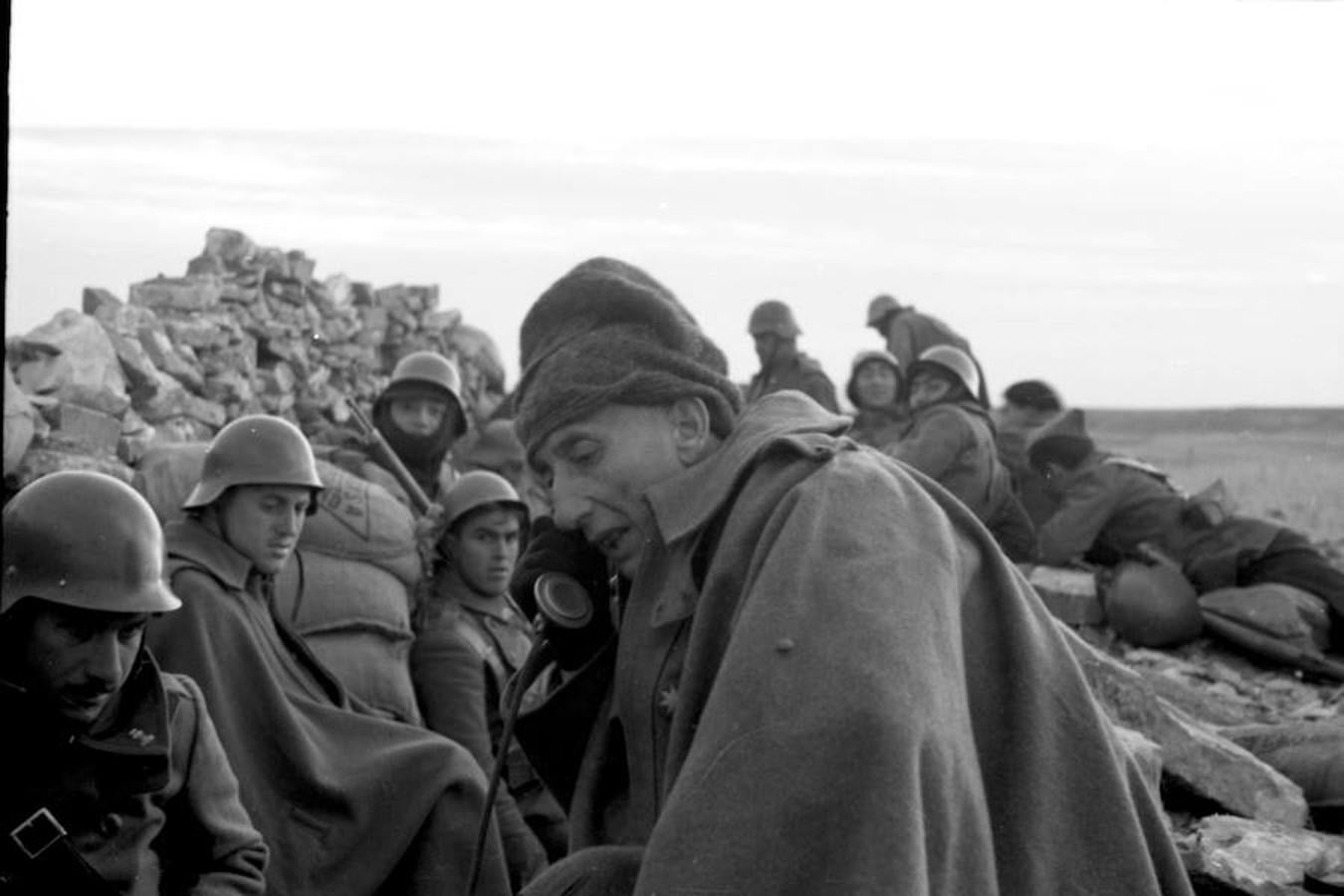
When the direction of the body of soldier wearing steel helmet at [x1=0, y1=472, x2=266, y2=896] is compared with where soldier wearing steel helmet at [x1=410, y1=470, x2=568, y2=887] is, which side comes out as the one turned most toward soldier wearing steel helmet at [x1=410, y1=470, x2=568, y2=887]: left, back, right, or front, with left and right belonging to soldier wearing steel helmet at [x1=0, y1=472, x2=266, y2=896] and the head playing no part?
left

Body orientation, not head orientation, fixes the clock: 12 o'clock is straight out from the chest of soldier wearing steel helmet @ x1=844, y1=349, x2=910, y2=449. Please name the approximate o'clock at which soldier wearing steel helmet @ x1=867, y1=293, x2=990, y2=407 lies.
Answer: soldier wearing steel helmet @ x1=867, y1=293, x2=990, y2=407 is roughly at 7 o'clock from soldier wearing steel helmet @ x1=844, y1=349, x2=910, y2=449.

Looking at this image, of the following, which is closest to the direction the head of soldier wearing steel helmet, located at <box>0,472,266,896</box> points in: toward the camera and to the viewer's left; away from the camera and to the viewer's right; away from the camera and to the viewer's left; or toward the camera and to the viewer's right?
toward the camera and to the viewer's right

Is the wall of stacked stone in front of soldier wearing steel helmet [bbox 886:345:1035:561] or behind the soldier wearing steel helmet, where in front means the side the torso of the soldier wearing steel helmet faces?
in front

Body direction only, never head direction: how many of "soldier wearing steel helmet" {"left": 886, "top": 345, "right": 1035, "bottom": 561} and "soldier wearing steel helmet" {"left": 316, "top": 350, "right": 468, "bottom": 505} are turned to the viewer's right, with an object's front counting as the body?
0

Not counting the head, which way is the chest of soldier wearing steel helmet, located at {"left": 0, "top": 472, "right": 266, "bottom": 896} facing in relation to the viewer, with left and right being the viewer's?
facing the viewer and to the right of the viewer

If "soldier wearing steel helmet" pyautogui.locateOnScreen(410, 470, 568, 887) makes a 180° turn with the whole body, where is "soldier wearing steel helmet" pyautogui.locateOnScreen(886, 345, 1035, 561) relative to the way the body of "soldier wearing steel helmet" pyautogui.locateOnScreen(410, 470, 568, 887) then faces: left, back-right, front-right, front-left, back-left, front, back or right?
right

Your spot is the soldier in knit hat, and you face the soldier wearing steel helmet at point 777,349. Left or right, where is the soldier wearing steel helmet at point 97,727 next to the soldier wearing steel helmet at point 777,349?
left

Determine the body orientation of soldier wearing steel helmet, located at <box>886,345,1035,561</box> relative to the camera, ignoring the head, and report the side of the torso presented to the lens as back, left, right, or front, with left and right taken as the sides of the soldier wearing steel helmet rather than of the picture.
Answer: left

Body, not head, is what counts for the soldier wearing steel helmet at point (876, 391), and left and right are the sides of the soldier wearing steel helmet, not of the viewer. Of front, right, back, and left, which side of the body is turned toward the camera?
front

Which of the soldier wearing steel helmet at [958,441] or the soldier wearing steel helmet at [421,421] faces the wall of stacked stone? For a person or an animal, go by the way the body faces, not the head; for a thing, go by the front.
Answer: the soldier wearing steel helmet at [958,441]

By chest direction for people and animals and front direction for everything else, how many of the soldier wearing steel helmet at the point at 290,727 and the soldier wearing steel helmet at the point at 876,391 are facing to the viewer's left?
0

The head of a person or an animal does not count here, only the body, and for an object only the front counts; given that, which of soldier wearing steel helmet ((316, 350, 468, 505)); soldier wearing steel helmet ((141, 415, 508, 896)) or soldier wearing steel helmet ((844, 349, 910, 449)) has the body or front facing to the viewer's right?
soldier wearing steel helmet ((141, 415, 508, 896))

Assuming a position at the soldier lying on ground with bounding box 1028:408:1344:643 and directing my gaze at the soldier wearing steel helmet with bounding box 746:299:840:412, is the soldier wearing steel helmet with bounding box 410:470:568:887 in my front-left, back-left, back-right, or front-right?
front-left

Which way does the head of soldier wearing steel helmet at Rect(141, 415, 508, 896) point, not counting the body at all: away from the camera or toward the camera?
toward the camera

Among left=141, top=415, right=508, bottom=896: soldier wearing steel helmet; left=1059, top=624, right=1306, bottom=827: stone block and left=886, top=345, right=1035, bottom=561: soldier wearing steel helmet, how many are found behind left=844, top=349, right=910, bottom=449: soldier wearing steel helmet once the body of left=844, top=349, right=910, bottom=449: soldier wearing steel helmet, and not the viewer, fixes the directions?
0

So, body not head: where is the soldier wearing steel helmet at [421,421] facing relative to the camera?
toward the camera
